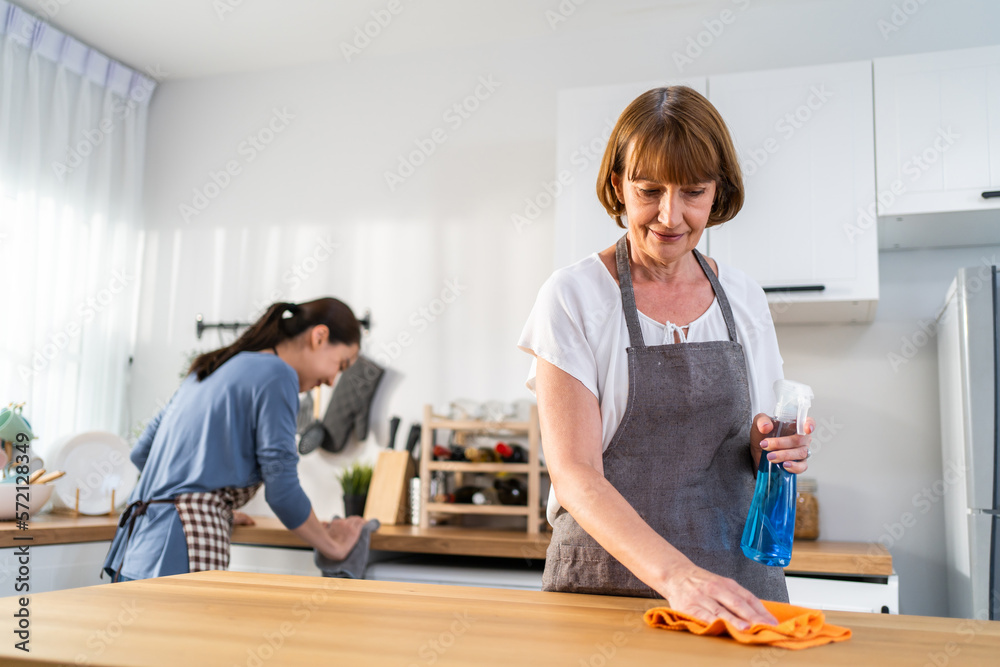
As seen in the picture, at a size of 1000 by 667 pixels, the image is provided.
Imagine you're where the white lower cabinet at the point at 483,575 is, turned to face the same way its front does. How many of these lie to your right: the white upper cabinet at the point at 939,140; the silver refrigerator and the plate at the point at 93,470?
1

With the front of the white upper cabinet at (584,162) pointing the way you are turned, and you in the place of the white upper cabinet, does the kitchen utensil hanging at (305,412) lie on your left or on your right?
on your right

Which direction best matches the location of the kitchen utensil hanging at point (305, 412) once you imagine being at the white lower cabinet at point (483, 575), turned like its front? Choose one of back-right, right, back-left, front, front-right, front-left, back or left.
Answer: back-right

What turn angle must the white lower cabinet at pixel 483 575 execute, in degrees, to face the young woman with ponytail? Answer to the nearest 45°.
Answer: approximately 45° to its right

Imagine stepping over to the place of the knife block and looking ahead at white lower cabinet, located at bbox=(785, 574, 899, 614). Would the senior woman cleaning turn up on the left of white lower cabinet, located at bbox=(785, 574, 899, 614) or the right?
right

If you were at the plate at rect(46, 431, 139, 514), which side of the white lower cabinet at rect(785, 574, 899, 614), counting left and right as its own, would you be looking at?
right

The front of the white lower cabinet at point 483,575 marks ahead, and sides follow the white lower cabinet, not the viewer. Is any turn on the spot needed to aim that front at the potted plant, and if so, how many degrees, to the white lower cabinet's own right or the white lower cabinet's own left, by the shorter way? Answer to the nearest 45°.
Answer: approximately 135° to the white lower cabinet's own right

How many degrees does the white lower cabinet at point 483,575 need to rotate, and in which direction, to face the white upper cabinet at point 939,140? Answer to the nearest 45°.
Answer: approximately 90° to its left

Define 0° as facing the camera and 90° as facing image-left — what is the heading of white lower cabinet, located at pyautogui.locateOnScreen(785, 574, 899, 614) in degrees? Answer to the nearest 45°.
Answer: approximately 0°
